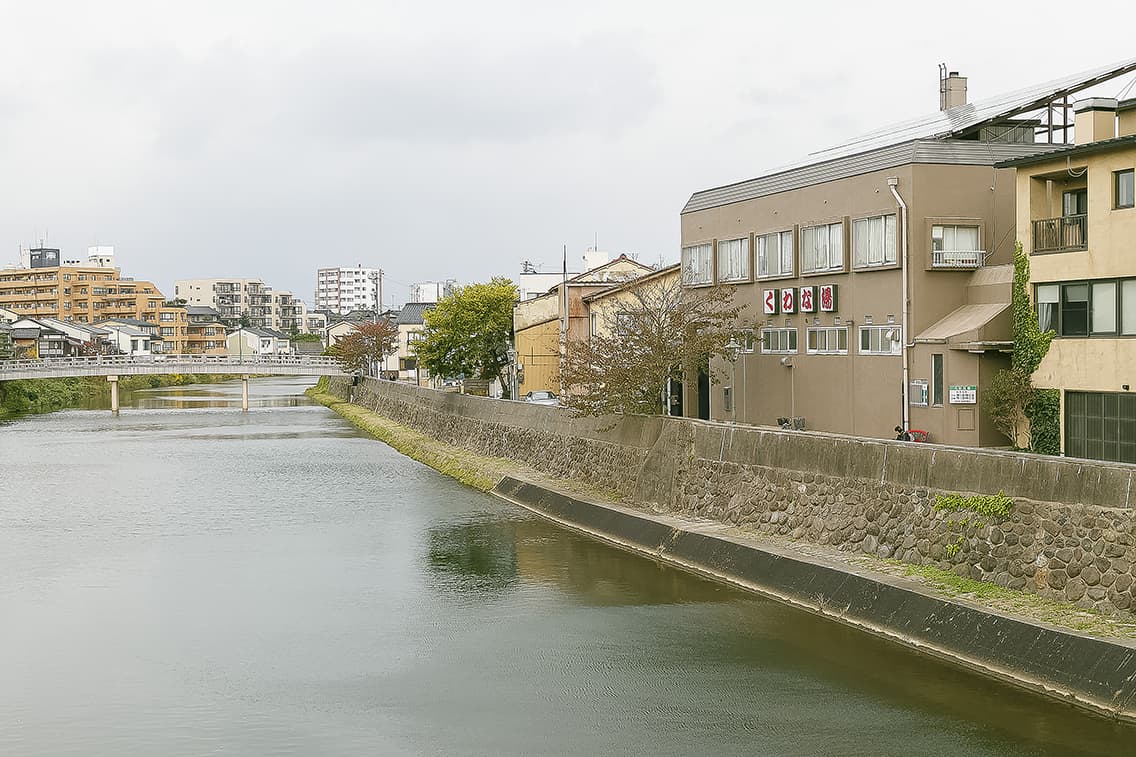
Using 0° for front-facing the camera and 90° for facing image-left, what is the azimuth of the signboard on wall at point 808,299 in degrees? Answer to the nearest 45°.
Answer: approximately 45°

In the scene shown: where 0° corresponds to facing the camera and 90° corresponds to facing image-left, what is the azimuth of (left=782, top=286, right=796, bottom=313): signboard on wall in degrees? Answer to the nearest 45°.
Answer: approximately 45°

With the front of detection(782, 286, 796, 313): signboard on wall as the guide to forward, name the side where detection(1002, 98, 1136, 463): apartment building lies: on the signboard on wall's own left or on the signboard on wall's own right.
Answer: on the signboard on wall's own left

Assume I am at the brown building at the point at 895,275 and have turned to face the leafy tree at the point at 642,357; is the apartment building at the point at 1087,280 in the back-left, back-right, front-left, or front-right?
back-left
